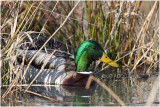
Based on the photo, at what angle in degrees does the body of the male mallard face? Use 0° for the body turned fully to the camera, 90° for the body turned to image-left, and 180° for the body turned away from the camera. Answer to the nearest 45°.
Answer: approximately 270°
